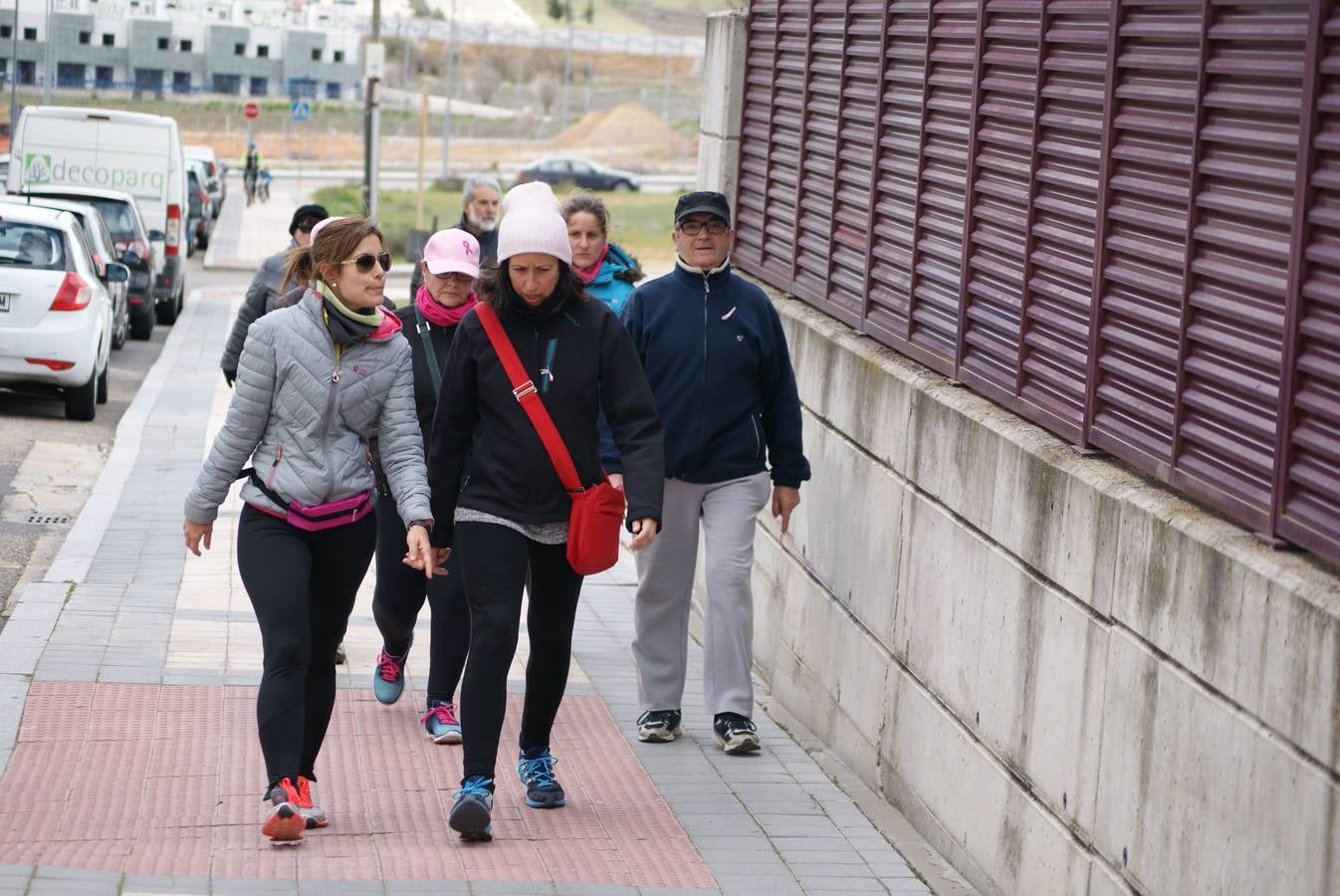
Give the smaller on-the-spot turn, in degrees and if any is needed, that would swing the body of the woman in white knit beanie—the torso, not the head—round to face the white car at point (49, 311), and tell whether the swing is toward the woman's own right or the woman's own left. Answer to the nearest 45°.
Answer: approximately 180°

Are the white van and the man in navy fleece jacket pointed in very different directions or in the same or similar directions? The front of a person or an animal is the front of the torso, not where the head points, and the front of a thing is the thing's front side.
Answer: very different directions

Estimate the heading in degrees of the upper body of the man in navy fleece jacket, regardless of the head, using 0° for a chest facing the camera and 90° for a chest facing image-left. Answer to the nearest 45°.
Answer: approximately 0°

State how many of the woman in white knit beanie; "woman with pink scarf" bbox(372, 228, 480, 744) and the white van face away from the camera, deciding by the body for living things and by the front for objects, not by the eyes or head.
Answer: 1

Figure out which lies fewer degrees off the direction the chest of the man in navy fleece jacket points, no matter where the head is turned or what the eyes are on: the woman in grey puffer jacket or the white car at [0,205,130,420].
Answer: the woman in grey puffer jacket

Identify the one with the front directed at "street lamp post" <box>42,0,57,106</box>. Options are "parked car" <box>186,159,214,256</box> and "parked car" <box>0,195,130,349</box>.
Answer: "parked car" <box>0,195,130,349</box>

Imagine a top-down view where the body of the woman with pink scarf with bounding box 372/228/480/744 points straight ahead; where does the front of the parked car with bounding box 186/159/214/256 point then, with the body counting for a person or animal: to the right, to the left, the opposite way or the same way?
the opposite way

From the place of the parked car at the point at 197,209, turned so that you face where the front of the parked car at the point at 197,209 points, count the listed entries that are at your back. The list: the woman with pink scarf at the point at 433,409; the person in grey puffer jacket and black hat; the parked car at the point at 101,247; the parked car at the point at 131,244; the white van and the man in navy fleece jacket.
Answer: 6

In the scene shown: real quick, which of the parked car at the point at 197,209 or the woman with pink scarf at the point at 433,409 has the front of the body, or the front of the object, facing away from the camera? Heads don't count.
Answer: the parked car

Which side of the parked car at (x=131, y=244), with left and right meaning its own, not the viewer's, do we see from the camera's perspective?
back

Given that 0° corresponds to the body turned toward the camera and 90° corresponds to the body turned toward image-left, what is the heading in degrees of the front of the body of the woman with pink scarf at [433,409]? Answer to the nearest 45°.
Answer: approximately 0°

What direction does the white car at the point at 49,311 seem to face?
away from the camera

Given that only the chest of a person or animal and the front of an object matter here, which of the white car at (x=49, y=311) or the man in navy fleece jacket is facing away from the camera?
the white car

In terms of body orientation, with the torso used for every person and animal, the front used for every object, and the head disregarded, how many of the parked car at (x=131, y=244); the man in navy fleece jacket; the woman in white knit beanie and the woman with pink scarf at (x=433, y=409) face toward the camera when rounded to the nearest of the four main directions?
3

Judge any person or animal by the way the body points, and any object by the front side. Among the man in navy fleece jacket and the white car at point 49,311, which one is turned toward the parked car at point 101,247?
the white car

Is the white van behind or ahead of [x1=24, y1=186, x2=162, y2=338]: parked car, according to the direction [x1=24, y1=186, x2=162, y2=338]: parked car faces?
ahead

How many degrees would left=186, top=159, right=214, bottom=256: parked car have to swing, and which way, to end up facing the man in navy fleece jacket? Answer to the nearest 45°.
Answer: approximately 180°
